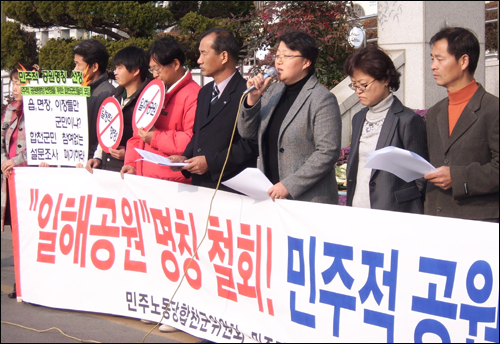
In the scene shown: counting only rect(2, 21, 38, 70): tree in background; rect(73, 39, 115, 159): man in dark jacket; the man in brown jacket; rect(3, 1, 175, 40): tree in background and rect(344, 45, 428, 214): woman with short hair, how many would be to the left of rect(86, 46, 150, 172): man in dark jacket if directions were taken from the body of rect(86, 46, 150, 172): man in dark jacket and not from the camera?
2

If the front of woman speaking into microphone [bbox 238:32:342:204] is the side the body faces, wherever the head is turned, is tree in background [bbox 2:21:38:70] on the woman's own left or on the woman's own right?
on the woman's own right

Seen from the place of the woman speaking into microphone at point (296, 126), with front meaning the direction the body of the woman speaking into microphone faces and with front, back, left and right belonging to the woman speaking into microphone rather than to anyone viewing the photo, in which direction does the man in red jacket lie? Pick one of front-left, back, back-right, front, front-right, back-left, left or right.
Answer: right

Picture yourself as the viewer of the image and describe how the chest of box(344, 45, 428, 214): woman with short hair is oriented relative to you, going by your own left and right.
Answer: facing the viewer and to the left of the viewer

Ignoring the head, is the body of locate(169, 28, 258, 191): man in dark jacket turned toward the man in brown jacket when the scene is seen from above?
no

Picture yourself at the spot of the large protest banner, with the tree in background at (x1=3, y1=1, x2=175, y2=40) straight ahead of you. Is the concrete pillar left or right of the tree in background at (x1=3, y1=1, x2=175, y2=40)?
right

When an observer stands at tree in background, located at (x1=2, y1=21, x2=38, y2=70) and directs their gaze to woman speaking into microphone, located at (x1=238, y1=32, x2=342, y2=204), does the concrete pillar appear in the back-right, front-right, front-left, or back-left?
front-left

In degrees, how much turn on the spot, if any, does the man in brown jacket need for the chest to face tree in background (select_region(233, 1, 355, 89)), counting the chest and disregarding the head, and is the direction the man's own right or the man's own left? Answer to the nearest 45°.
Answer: approximately 135° to the man's own right

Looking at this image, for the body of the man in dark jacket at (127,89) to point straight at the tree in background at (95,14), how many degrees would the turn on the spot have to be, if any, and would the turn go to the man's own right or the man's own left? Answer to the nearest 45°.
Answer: approximately 135° to the man's own right

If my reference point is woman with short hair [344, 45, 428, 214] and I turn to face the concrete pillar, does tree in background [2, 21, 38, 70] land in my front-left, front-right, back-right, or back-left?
front-left

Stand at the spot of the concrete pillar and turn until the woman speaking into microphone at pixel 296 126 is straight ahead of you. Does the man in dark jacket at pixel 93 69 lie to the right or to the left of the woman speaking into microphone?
right

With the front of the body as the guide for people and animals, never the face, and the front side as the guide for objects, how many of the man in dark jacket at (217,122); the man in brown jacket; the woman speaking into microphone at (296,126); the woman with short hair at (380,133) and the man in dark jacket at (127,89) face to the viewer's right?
0

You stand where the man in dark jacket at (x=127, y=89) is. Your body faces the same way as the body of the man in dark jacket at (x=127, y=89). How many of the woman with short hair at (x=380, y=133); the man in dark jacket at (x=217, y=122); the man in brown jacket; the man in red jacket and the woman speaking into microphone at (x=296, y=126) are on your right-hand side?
0

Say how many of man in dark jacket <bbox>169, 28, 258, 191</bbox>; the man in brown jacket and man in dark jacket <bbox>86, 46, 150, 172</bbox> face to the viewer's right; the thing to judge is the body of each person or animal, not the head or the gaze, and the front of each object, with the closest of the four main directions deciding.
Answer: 0

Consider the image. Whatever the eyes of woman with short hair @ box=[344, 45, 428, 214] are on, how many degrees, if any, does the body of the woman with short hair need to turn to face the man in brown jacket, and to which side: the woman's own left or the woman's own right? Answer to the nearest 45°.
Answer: approximately 90° to the woman's own left
